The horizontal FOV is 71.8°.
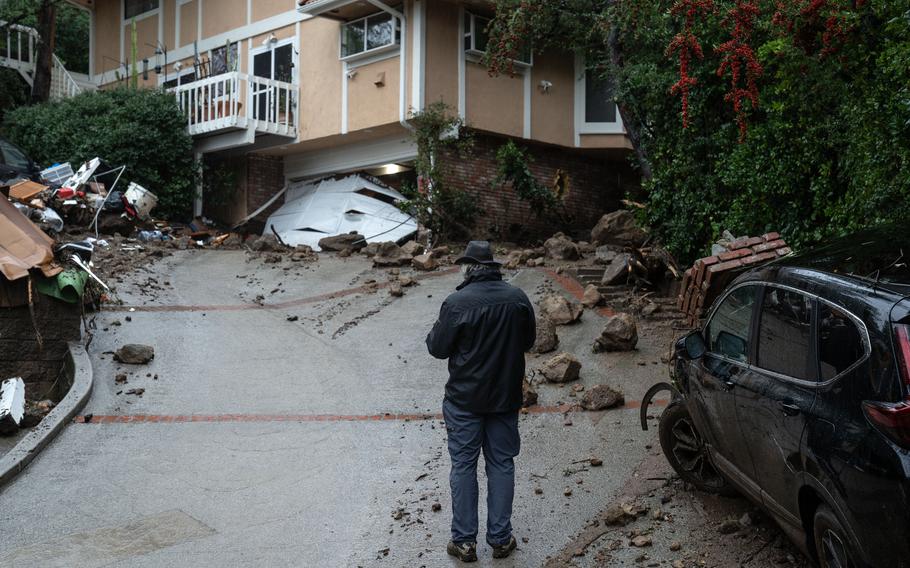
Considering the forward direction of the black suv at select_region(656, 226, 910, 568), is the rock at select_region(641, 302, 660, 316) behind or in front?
in front

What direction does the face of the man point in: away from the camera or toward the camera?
away from the camera

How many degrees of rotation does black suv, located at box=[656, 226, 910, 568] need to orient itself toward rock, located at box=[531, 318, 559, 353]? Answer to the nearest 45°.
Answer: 0° — it already faces it

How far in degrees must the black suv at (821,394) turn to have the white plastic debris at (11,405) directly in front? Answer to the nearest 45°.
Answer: approximately 45° to its left

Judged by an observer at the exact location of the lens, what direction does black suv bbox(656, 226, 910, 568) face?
facing away from the viewer and to the left of the viewer

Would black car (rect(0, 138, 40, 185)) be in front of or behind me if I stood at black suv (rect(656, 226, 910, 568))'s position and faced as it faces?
in front

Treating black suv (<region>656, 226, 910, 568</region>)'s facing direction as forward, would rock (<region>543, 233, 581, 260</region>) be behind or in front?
in front

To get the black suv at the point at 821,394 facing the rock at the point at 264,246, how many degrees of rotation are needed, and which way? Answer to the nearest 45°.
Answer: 0° — it already faces it
